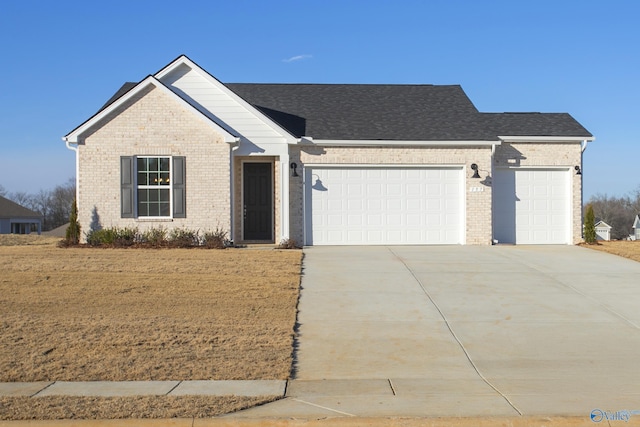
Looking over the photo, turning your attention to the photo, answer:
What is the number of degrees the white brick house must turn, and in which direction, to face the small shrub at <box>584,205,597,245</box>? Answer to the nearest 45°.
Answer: approximately 90° to its left

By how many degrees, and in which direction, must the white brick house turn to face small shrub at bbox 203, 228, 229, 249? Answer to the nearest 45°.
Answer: approximately 90° to its right

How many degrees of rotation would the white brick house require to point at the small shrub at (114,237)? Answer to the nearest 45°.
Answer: approximately 90° to its right

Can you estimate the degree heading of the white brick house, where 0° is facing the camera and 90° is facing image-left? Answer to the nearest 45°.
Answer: approximately 0°

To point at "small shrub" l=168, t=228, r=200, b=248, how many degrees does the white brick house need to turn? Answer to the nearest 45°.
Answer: approximately 90° to its right
